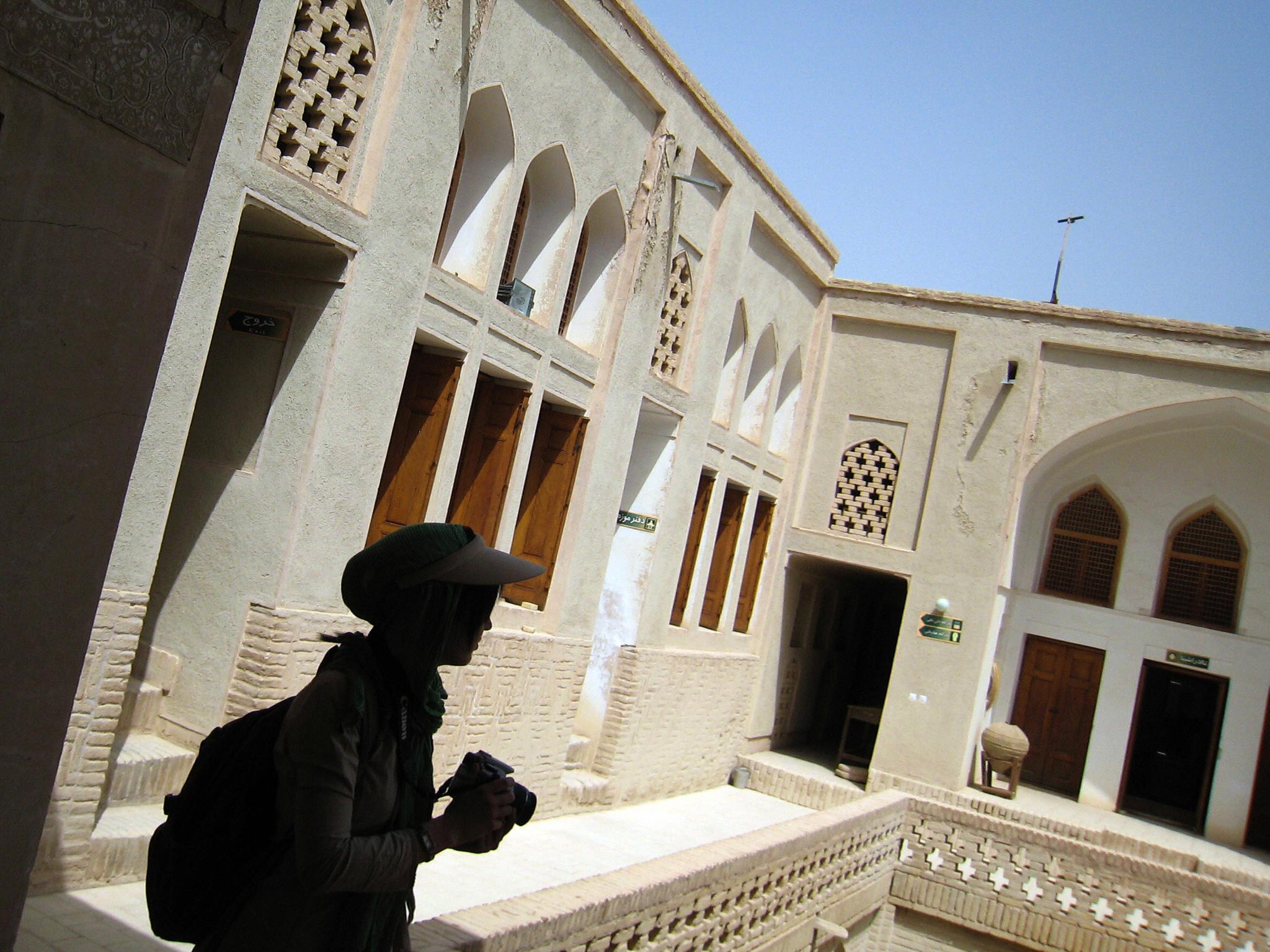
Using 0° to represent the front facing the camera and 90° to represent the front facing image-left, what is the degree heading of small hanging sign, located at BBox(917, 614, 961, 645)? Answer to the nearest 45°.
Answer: approximately 0°

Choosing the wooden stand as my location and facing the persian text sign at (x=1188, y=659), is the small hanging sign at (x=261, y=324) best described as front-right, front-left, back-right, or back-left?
back-right

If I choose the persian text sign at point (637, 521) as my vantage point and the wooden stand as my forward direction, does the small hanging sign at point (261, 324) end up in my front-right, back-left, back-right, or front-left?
back-right

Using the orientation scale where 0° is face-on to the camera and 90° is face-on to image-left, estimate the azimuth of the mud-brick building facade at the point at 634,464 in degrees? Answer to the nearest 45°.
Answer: approximately 315°

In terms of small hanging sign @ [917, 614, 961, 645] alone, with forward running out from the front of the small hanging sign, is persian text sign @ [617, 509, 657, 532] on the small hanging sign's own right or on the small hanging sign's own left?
on the small hanging sign's own right

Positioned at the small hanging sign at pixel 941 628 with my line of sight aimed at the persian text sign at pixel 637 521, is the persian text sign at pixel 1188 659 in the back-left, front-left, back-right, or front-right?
back-left

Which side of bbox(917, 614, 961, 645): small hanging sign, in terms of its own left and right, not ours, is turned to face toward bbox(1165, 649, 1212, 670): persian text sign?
left
